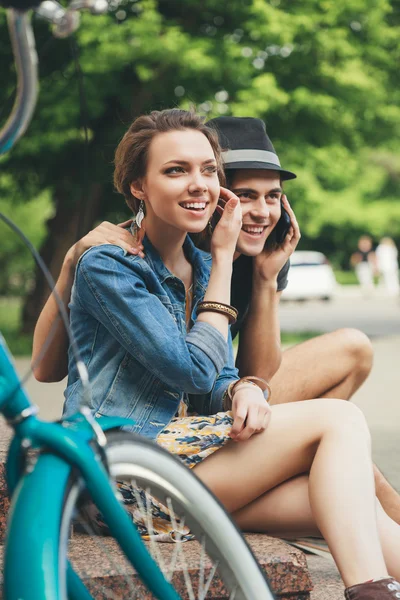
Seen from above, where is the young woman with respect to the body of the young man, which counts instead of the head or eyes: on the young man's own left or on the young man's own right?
on the young man's own right

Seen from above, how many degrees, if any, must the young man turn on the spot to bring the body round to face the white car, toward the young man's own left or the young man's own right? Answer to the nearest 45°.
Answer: approximately 135° to the young man's own left

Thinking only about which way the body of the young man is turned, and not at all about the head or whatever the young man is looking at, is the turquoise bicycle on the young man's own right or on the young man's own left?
on the young man's own right

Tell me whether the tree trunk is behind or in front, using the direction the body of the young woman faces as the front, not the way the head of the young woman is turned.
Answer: behind

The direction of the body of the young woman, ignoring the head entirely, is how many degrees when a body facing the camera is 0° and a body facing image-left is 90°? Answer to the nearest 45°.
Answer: approximately 315°

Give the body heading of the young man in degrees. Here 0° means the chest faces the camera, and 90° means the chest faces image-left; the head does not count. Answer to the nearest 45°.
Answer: approximately 315°

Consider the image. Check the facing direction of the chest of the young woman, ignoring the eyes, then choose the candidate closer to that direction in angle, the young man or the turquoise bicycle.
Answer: the turquoise bicycle

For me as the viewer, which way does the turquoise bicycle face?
facing away from the viewer and to the right of the viewer

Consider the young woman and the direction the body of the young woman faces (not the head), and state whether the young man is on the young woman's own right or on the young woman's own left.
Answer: on the young woman's own left

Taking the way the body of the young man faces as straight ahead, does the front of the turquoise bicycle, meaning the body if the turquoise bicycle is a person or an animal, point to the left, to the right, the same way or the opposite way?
to the left
